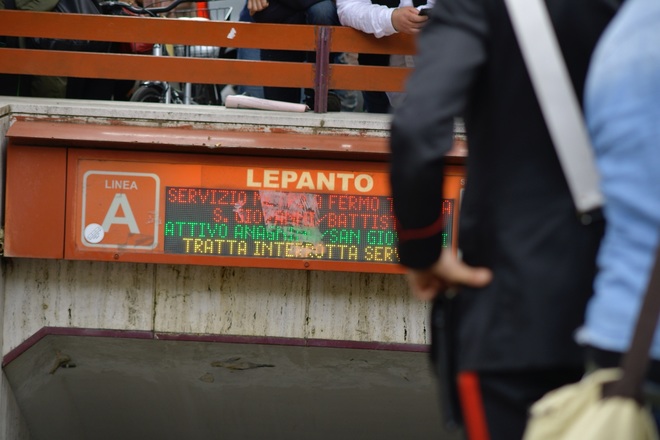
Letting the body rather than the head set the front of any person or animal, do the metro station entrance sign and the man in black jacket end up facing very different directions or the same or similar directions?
very different directions

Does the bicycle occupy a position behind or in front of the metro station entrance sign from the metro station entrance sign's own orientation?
behind

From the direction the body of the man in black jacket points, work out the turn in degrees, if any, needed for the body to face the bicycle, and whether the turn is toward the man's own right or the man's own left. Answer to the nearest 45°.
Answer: approximately 45° to the man's own left

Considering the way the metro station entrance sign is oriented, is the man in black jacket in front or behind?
in front

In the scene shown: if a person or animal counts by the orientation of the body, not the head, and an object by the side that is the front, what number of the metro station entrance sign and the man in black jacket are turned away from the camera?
1

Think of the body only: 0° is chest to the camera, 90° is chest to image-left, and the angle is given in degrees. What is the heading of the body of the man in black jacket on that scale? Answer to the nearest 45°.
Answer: approximately 180°

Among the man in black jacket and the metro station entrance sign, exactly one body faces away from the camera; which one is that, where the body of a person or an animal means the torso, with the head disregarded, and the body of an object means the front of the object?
the man in black jacket
